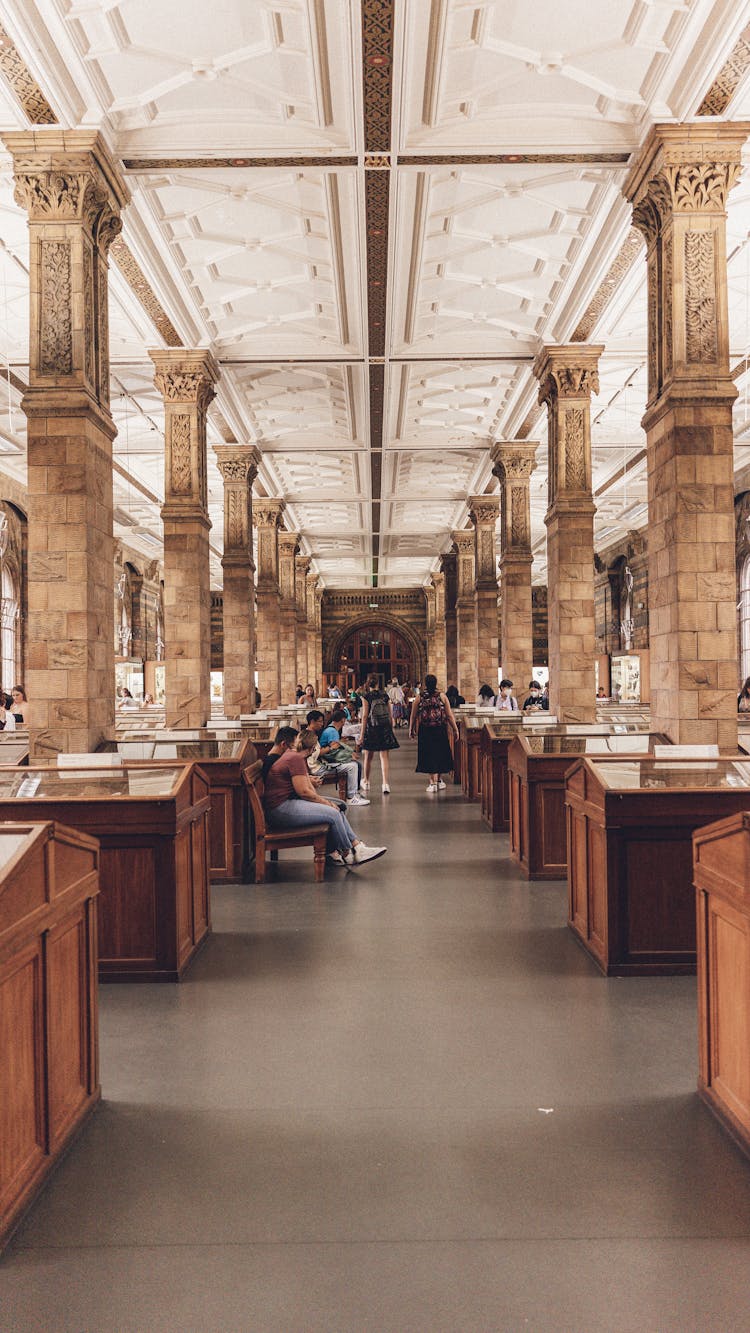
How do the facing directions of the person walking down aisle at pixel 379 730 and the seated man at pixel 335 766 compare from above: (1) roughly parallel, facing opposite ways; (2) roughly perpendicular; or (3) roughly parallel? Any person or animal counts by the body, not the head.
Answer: roughly perpendicular

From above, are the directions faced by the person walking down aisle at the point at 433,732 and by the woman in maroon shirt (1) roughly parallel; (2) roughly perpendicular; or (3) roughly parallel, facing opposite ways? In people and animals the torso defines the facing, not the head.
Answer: roughly perpendicular

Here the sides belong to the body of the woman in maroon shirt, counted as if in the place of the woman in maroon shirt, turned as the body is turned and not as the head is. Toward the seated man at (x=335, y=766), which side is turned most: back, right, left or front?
left

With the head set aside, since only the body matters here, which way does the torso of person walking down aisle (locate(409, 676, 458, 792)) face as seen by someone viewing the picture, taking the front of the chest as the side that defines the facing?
away from the camera

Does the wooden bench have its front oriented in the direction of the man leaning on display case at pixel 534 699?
no

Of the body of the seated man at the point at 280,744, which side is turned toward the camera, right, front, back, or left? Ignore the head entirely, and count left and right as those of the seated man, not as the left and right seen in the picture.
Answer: right

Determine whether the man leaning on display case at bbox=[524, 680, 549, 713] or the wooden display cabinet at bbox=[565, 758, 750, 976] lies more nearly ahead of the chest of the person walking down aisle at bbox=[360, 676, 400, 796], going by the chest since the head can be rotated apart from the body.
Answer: the man leaning on display case

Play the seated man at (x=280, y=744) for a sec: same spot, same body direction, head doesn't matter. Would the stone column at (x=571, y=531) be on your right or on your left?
on your left

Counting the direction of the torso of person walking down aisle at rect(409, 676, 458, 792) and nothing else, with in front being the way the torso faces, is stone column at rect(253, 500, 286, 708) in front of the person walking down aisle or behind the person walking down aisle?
in front

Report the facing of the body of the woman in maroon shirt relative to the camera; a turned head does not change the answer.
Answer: to the viewer's right

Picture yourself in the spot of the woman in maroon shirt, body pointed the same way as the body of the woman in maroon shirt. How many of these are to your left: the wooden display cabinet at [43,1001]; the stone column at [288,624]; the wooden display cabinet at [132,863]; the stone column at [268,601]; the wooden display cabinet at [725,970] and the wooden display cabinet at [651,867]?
2

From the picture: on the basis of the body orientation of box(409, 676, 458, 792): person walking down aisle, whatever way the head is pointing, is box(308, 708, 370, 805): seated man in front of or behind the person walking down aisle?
behind

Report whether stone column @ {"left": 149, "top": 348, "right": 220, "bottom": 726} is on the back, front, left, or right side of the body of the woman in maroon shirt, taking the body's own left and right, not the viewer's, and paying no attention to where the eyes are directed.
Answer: left

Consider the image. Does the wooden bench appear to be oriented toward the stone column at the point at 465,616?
no

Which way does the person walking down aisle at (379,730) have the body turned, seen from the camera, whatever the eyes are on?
away from the camera

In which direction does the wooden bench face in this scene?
to the viewer's right

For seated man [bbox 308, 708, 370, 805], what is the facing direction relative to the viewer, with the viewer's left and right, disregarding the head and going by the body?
facing to the right of the viewer

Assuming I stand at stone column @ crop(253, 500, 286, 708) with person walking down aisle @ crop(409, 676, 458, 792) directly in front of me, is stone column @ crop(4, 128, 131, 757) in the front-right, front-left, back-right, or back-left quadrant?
front-right

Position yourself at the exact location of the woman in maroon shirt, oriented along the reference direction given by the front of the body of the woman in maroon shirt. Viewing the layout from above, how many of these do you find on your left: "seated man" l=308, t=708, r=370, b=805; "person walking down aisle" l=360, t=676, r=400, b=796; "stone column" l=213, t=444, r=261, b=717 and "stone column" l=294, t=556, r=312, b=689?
4
